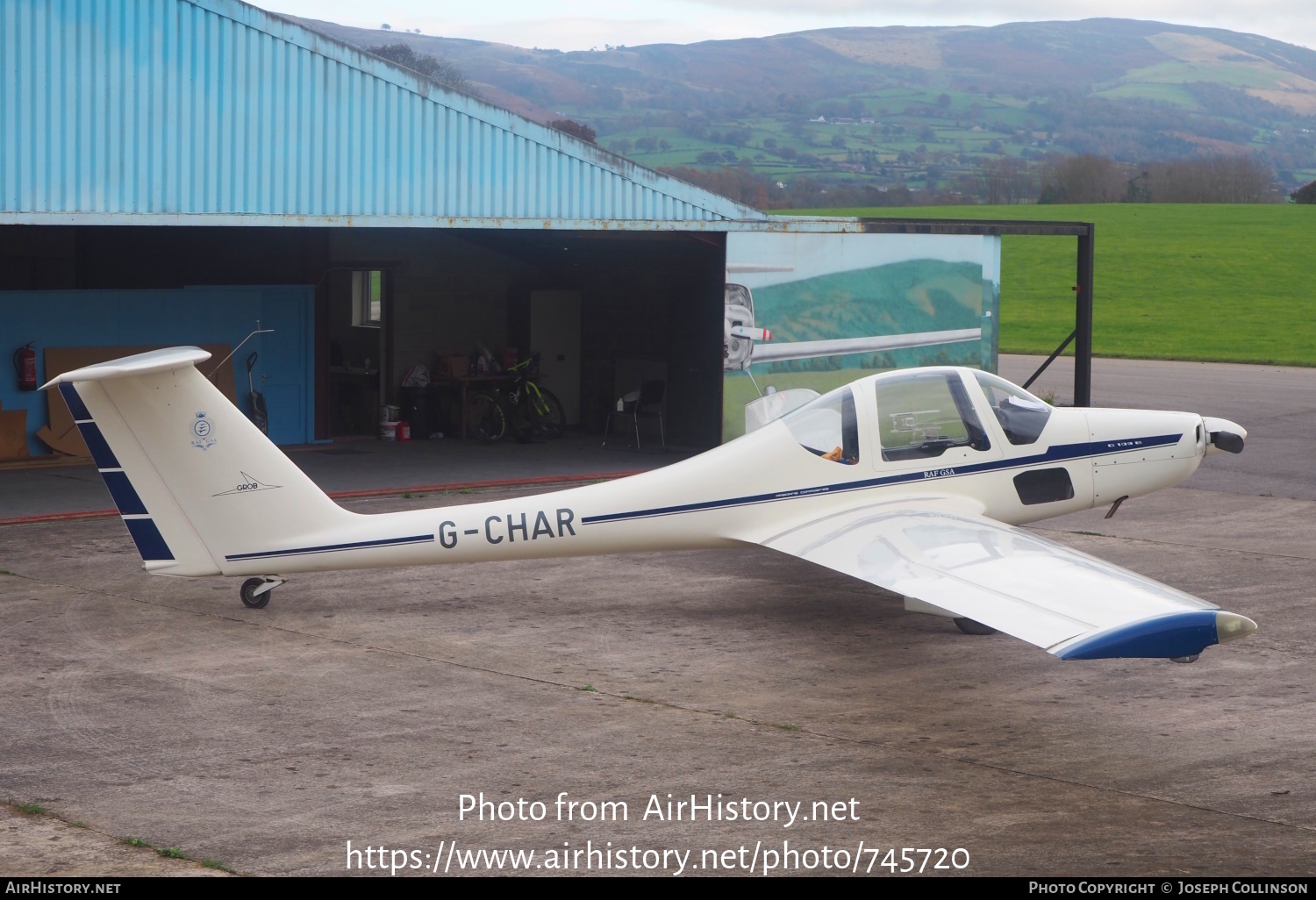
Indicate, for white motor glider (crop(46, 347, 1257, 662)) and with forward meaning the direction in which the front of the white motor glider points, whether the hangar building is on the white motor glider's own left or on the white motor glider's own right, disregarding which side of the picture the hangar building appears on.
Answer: on the white motor glider's own left

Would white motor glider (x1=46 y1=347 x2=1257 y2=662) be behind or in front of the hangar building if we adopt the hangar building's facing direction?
in front

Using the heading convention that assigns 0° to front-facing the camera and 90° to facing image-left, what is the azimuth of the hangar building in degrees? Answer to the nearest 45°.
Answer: approximately 0°

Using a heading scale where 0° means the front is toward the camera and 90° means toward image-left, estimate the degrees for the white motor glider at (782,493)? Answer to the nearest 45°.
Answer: approximately 270°

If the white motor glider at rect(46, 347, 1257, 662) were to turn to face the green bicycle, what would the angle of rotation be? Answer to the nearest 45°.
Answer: approximately 90° to its left

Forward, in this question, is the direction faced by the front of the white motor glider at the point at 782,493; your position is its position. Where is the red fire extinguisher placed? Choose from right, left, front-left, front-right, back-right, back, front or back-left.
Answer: back-left

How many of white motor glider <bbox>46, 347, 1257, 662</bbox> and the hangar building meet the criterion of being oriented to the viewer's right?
1

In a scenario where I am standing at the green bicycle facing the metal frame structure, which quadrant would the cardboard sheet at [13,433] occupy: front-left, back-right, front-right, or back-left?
back-right

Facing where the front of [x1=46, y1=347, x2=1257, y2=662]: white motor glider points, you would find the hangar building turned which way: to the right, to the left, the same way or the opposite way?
to the right
